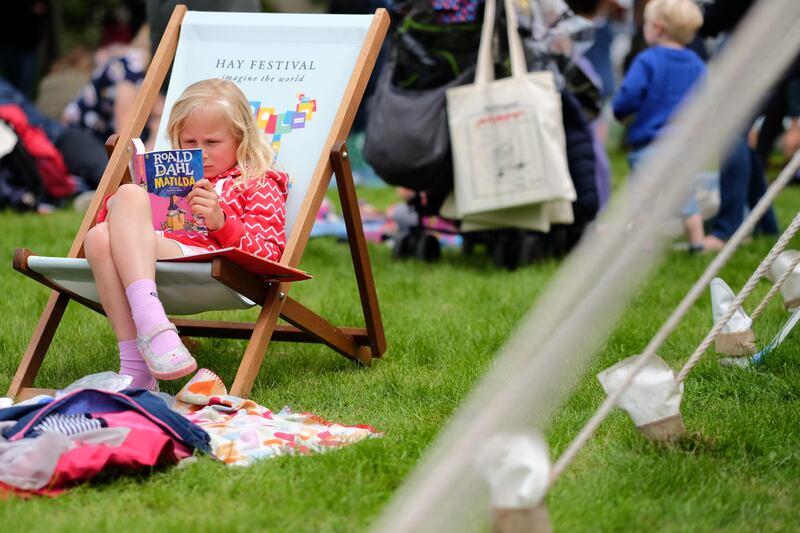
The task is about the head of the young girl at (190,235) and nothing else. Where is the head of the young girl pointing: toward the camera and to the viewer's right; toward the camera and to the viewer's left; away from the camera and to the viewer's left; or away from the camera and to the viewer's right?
toward the camera and to the viewer's left

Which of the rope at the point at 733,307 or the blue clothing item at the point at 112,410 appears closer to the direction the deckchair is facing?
the blue clothing item

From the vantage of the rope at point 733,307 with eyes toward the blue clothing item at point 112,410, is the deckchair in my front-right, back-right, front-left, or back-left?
front-right

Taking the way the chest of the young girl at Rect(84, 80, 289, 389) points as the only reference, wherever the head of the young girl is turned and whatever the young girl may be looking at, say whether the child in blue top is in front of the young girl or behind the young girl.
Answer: behind

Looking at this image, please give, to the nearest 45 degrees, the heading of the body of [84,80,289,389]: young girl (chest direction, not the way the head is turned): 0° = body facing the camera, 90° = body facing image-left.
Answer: approximately 45°

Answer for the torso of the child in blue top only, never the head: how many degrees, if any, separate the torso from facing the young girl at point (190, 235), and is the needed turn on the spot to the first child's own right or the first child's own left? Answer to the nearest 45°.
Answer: approximately 135° to the first child's own left

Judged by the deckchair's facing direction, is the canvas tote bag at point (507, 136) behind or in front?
behind

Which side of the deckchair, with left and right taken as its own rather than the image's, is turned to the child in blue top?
back

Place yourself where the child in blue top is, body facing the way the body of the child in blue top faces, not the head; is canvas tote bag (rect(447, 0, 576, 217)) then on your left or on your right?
on your left

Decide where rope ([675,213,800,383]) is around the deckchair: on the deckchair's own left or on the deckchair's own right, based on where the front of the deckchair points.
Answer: on the deckchair's own left

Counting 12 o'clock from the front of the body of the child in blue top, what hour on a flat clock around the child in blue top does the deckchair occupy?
The deckchair is roughly at 8 o'clock from the child in blue top.

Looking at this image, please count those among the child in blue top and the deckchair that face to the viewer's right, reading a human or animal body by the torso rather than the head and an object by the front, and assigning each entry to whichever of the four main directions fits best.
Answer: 0

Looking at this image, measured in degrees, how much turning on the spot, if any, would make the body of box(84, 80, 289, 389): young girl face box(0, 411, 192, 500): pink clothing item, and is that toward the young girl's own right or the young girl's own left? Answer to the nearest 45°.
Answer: approximately 45° to the young girl's own left

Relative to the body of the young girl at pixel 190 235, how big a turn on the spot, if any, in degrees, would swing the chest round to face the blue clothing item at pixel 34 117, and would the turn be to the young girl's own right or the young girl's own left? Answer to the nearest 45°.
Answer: approximately 135° to the young girl's own right

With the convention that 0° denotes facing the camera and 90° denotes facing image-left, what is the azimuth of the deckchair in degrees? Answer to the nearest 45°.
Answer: approximately 45°
